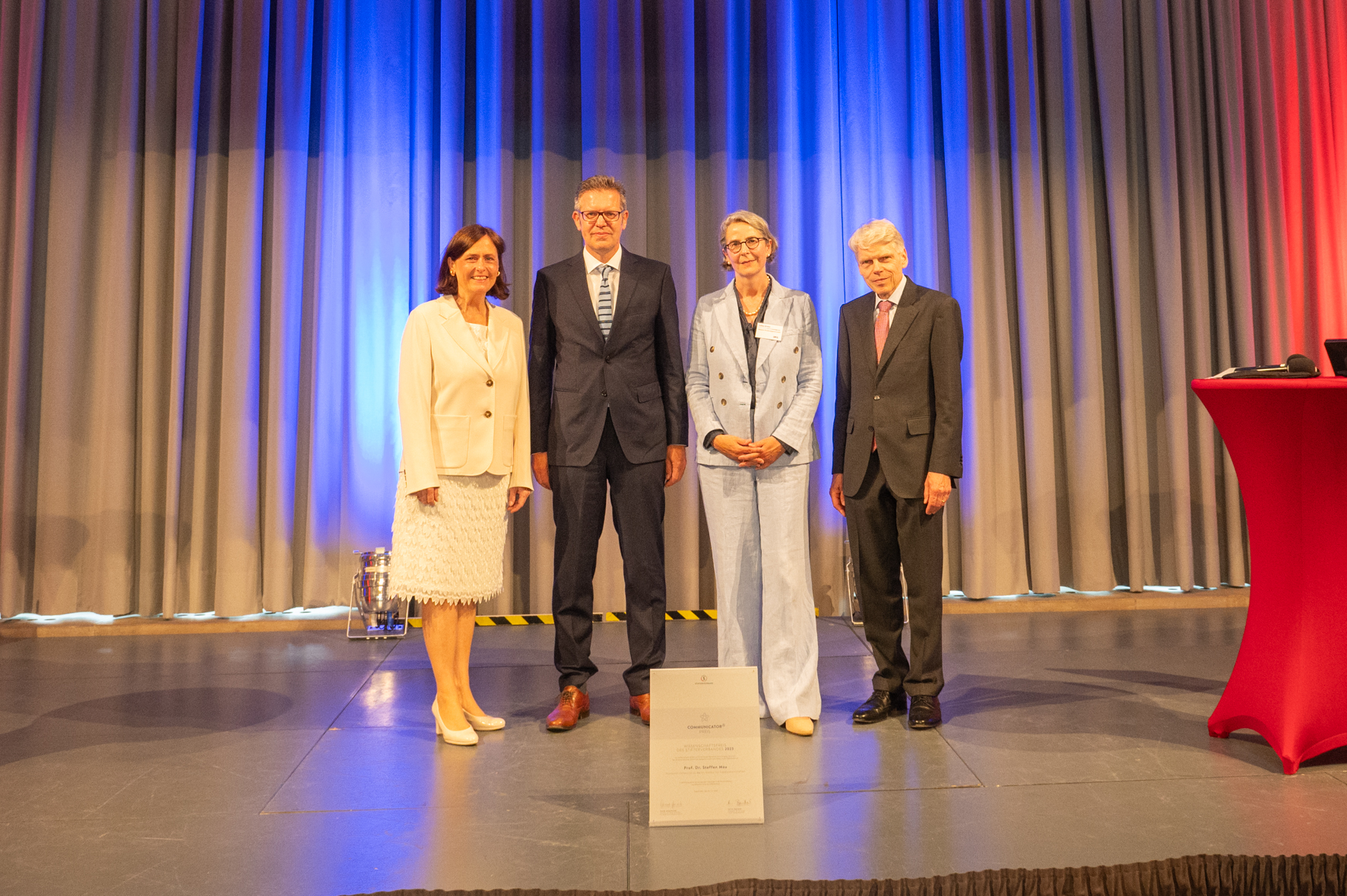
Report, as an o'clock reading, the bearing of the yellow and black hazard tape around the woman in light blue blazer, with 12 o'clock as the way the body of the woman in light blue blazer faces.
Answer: The yellow and black hazard tape is roughly at 5 o'clock from the woman in light blue blazer.

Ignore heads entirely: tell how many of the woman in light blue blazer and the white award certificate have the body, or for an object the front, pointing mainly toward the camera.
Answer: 2

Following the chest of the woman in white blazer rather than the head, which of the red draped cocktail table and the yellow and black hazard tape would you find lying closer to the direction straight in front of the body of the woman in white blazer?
the red draped cocktail table

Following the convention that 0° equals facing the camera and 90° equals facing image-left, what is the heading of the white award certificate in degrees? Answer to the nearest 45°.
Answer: approximately 0°

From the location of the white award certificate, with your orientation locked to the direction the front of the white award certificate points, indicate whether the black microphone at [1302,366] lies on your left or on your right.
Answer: on your left

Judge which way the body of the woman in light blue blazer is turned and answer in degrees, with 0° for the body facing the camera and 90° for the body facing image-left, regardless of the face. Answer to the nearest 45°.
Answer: approximately 0°
